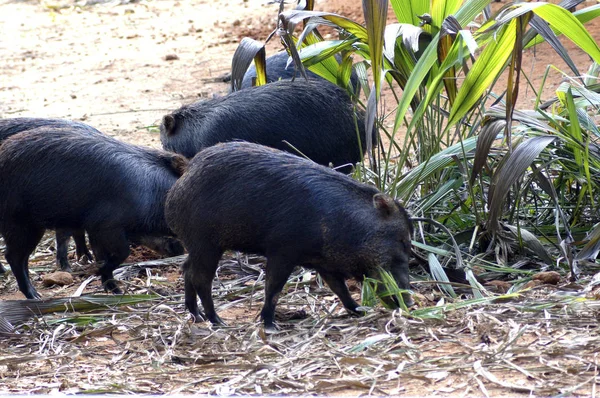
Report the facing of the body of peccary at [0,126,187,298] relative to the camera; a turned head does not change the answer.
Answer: to the viewer's right

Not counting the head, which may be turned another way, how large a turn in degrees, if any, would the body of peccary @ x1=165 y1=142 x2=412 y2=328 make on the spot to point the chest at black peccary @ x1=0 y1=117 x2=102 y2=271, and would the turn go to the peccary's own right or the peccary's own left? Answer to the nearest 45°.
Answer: approximately 135° to the peccary's own left

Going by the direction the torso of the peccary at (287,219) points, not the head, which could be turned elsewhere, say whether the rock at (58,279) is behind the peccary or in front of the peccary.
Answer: behind

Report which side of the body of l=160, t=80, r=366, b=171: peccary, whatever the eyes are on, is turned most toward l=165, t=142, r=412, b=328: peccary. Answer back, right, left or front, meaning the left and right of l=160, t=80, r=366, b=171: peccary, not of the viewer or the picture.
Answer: left

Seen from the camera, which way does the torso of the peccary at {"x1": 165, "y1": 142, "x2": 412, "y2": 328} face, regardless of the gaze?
to the viewer's right

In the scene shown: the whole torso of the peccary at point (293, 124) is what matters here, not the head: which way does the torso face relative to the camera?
to the viewer's left
